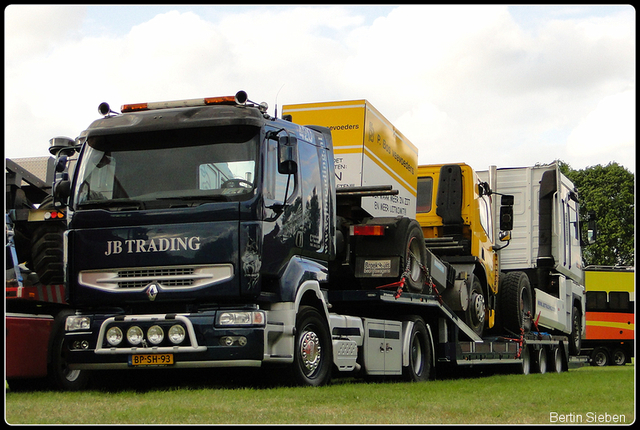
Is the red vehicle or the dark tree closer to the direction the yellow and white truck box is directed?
the dark tree

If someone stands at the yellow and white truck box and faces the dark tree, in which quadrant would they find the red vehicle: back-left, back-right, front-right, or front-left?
back-left

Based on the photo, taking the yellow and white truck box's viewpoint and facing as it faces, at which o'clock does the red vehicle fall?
The red vehicle is roughly at 7 o'clock from the yellow and white truck box.

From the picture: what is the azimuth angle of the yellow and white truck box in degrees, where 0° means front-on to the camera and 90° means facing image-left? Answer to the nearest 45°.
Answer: approximately 225°
